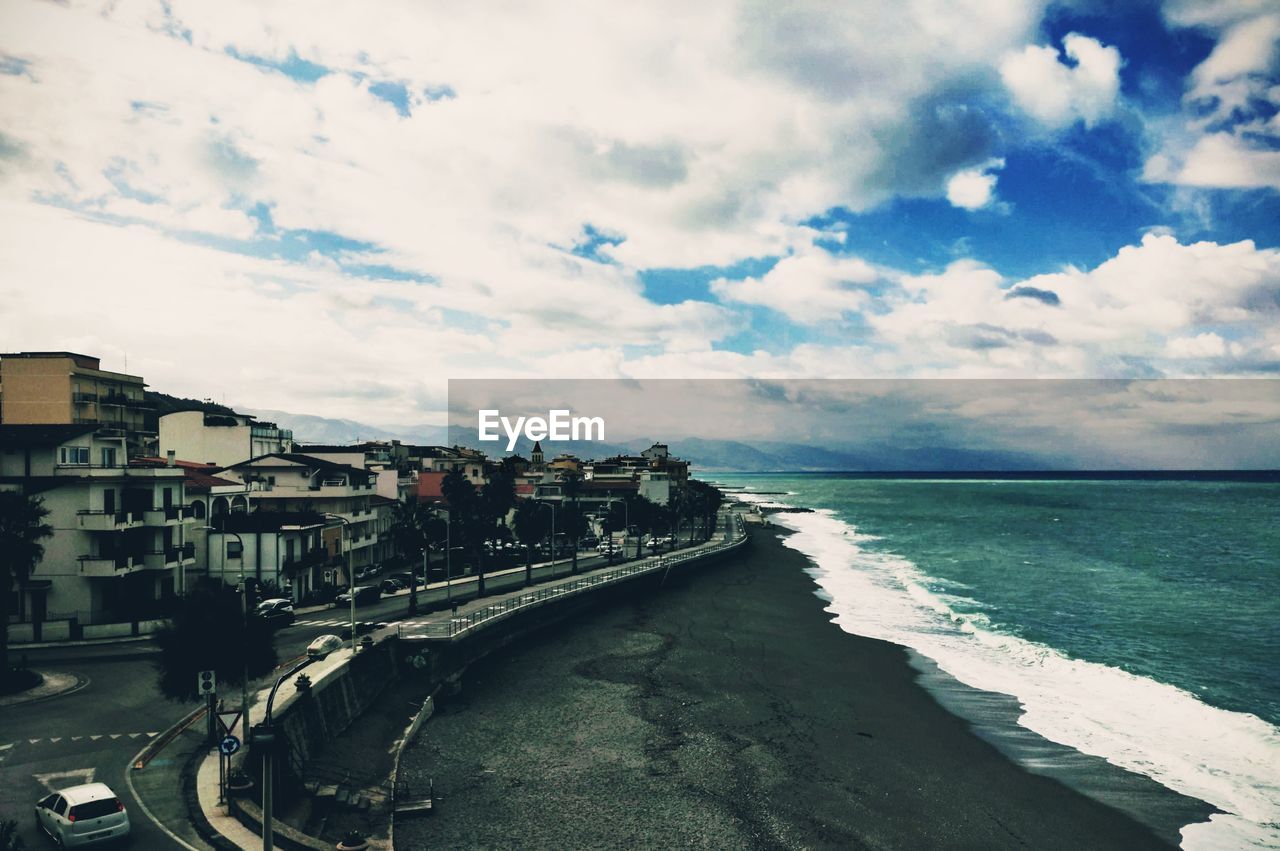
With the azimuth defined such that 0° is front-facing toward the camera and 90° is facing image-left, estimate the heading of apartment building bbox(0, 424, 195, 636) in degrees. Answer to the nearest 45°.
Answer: approximately 315°

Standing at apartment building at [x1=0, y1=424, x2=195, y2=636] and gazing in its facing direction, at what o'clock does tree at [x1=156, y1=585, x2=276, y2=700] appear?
The tree is roughly at 1 o'clock from the apartment building.

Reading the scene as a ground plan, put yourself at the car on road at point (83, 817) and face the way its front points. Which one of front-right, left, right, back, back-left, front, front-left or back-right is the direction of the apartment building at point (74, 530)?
front-right

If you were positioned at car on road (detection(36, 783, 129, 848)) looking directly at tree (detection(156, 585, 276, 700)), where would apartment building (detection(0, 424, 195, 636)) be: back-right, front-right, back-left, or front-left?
front-left

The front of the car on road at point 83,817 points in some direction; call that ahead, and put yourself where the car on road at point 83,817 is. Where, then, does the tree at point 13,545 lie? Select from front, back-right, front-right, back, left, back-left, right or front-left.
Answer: front-right

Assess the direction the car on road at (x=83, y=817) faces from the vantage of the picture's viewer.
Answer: facing away from the viewer and to the left of the viewer

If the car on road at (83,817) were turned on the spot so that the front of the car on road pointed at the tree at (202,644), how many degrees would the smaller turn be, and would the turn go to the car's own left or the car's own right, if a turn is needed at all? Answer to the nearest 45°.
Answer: approximately 90° to the car's own right

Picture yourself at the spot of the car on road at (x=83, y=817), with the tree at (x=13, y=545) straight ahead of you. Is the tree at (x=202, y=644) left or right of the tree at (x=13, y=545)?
right

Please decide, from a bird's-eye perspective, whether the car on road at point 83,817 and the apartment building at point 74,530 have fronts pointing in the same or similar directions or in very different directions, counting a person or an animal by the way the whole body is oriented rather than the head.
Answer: very different directions
